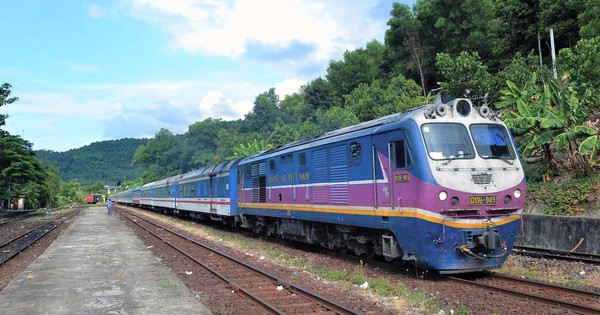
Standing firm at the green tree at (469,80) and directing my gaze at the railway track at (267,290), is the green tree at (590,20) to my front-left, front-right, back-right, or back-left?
back-left

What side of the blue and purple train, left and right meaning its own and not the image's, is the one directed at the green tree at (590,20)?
left

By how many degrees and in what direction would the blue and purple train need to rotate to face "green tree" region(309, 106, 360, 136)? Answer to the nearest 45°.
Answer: approximately 135° to its left

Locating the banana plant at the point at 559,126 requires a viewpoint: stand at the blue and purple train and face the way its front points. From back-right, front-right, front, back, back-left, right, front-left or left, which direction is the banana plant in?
left

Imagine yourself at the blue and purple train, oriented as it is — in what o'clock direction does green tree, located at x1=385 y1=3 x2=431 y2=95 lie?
The green tree is roughly at 8 o'clock from the blue and purple train.

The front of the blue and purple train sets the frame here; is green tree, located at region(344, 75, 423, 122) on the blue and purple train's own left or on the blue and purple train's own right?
on the blue and purple train's own left

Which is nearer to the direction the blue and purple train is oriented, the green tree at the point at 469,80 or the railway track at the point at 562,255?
the railway track

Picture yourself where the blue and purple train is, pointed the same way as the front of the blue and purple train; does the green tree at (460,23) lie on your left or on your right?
on your left

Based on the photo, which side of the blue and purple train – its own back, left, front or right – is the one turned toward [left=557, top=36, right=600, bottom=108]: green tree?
left

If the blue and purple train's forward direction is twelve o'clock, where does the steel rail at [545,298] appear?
The steel rail is roughly at 12 o'clock from the blue and purple train.

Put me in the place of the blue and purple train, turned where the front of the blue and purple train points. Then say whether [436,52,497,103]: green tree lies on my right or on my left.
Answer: on my left

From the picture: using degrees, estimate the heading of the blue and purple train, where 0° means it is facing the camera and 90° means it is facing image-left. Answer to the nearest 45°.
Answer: approximately 315°
